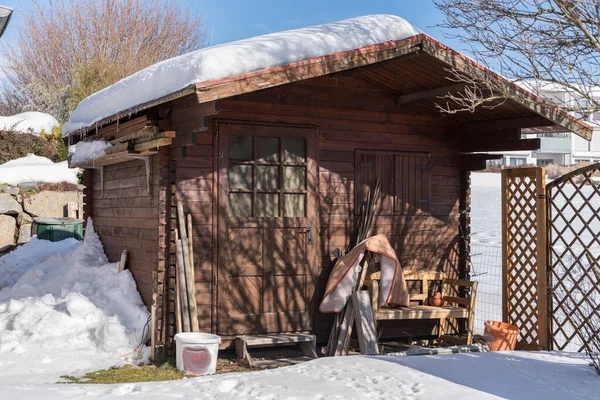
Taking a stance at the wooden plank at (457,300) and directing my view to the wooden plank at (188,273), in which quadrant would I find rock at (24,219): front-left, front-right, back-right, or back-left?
front-right

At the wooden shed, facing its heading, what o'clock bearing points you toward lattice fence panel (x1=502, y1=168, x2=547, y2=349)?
The lattice fence panel is roughly at 10 o'clock from the wooden shed.

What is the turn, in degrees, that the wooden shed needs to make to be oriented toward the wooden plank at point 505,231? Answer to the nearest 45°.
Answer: approximately 45° to its left

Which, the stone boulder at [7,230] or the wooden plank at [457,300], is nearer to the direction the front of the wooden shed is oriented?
the wooden plank

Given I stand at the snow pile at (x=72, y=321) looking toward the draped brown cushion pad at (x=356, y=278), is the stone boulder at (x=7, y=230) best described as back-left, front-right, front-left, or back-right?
back-left

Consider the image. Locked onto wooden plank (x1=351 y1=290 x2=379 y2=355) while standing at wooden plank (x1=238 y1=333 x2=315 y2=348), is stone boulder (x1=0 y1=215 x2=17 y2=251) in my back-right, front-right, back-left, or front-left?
back-left

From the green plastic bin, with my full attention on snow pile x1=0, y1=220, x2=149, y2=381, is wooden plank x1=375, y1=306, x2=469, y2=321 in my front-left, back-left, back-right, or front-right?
front-left

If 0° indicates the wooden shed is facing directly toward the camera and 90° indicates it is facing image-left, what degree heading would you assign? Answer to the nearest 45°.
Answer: approximately 315°

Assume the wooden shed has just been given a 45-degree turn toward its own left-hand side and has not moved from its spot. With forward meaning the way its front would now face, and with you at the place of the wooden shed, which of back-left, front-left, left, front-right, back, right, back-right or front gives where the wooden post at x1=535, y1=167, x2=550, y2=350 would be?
front

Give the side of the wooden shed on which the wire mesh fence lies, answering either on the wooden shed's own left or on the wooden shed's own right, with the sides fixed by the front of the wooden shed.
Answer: on the wooden shed's own left

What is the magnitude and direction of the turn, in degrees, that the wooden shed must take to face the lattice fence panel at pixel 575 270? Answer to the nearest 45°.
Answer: approximately 45° to its left

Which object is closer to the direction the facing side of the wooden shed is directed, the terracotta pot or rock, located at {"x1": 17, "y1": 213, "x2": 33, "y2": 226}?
the terracotta pot

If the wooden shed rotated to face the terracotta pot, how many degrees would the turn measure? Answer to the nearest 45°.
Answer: approximately 45° to its left
